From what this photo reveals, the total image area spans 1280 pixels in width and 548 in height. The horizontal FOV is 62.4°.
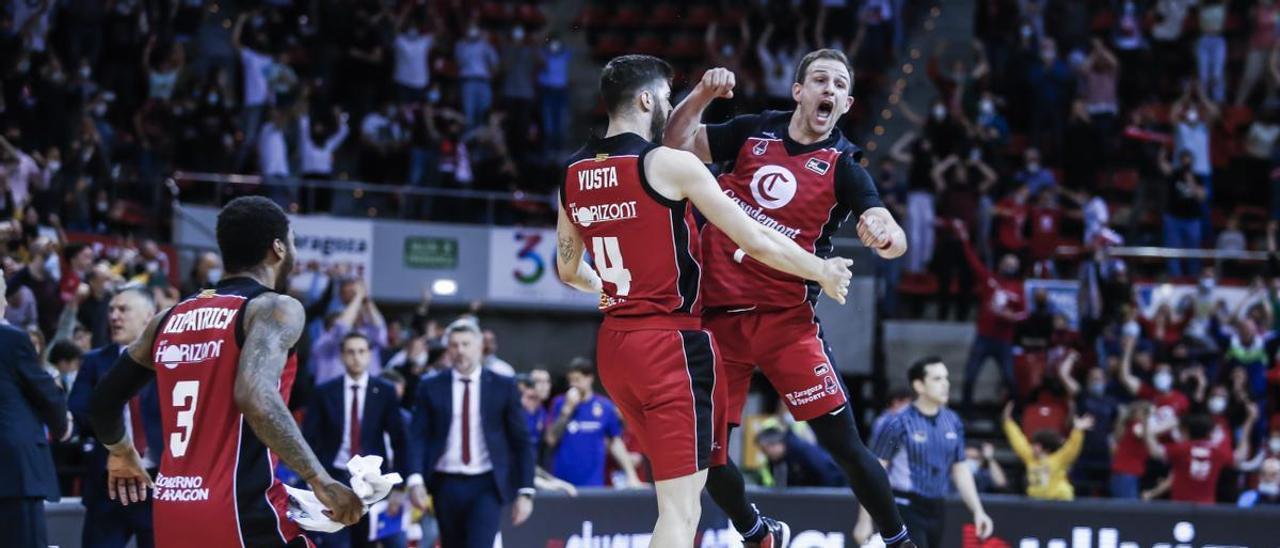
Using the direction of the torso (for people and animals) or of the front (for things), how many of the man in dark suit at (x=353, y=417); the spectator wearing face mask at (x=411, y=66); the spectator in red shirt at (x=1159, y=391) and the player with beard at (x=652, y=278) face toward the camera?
3

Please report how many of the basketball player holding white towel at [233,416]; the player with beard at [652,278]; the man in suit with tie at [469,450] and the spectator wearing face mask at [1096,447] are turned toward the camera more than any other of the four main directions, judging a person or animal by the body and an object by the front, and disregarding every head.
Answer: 2

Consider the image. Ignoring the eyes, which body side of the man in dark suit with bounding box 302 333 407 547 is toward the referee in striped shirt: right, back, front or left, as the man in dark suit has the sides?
left

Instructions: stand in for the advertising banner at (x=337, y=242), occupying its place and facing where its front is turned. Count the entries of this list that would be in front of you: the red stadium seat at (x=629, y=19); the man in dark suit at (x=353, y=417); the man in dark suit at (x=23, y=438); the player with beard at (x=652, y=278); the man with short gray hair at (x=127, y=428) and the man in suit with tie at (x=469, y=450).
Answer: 5

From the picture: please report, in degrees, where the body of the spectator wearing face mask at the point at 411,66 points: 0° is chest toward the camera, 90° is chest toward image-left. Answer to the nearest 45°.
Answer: approximately 0°

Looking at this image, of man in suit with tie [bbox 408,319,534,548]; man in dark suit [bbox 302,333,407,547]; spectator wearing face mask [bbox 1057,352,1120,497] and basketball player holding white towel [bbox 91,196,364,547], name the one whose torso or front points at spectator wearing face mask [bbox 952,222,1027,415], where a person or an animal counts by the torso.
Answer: the basketball player holding white towel

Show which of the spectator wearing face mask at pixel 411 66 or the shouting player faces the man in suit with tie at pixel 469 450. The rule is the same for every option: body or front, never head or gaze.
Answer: the spectator wearing face mask

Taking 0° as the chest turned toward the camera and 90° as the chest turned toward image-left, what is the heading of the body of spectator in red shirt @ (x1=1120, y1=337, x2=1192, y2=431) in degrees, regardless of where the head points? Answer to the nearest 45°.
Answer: approximately 0°

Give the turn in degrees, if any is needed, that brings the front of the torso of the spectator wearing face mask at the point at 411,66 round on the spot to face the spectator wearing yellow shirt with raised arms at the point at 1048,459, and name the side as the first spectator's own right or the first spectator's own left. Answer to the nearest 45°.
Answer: approximately 45° to the first spectator's own left

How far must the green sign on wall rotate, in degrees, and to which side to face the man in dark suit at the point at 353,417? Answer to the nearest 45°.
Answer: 0° — it already faces them
